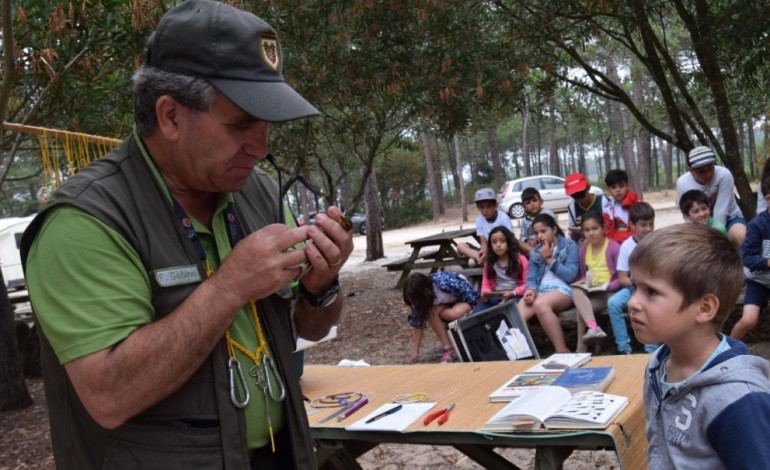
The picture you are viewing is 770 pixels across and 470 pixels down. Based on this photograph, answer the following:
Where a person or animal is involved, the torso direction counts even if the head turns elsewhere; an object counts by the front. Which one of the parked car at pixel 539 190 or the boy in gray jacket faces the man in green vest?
the boy in gray jacket

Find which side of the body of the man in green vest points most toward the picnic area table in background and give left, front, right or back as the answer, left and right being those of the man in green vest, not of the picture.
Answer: left

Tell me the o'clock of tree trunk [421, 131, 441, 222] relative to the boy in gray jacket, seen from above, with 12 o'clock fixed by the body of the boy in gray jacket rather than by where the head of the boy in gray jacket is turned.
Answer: The tree trunk is roughly at 4 o'clock from the boy in gray jacket.

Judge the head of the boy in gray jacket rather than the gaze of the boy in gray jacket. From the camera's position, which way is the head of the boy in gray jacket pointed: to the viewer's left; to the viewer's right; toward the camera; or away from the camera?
to the viewer's left

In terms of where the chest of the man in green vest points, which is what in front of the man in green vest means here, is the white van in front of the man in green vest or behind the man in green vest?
behind

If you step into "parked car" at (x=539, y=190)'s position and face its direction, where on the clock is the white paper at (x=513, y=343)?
The white paper is roughly at 3 o'clock from the parked car.

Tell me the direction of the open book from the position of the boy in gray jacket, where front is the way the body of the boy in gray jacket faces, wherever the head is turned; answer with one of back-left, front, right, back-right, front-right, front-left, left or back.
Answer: right

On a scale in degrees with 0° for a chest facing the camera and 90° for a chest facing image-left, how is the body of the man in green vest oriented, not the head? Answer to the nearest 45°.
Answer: approximately 315°

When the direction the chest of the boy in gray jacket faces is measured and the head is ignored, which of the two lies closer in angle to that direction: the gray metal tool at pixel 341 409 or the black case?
the gray metal tool

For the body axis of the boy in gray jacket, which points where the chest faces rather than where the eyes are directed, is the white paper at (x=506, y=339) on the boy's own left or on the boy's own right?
on the boy's own right
